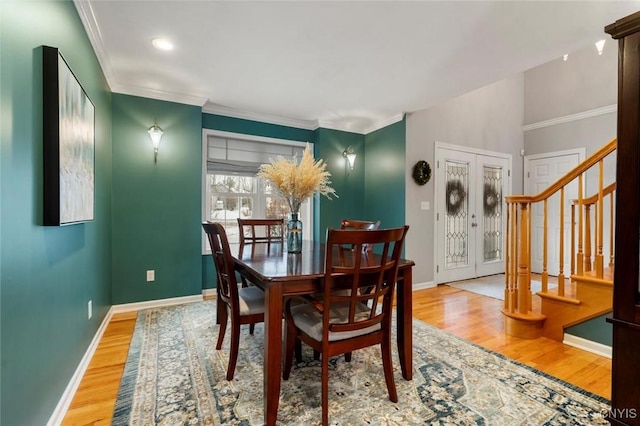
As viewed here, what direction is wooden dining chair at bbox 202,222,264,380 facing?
to the viewer's right

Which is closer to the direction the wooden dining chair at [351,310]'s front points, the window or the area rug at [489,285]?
the window

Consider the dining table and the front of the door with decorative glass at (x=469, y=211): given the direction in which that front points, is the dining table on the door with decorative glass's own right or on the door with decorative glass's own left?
on the door with decorative glass's own right

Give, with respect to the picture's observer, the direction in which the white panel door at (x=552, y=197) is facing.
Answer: facing the viewer

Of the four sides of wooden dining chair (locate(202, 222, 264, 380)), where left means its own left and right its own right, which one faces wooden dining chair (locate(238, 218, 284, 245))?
left

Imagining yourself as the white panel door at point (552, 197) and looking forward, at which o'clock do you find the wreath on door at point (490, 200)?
The wreath on door is roughly at 2 o'clock from the white panel door.

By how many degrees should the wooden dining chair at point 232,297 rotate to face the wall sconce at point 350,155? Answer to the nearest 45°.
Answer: approximately 45° to its left

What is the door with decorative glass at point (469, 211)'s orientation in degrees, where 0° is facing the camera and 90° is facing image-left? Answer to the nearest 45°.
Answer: approximately 315°

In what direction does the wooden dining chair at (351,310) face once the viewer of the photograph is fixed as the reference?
facing away from the viewer and to the left of the viewer

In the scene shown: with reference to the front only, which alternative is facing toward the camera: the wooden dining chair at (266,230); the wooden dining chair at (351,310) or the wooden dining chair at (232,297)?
the wooden dining chair at (266,230)

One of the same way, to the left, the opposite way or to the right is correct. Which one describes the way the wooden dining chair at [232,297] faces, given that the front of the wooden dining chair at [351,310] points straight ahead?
to the right

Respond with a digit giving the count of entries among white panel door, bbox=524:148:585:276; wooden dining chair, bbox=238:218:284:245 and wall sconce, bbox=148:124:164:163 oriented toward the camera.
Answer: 3

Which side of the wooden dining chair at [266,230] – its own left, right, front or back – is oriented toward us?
front

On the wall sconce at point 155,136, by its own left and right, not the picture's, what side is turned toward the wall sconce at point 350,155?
left

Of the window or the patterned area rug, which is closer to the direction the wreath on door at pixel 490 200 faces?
the patterned area rug

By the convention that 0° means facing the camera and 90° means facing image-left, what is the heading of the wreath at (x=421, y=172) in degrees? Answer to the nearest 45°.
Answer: approximately 315°

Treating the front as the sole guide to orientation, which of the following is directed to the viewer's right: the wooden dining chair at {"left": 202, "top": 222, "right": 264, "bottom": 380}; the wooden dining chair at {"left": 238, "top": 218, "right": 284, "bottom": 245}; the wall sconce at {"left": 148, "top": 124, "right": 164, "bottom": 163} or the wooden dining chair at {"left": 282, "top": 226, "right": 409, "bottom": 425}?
the wooden dining chair at {"left": 202, "top": 222, "right": 264, "bottom": 380}
